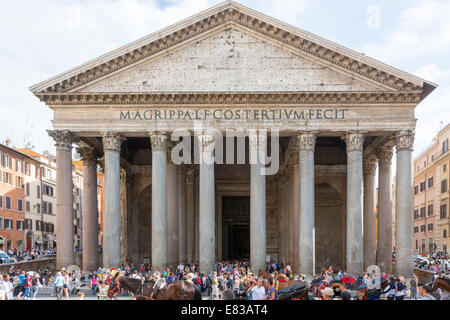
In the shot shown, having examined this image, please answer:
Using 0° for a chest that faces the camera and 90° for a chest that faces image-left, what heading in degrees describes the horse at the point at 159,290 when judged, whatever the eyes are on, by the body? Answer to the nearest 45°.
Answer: approximately 90°
